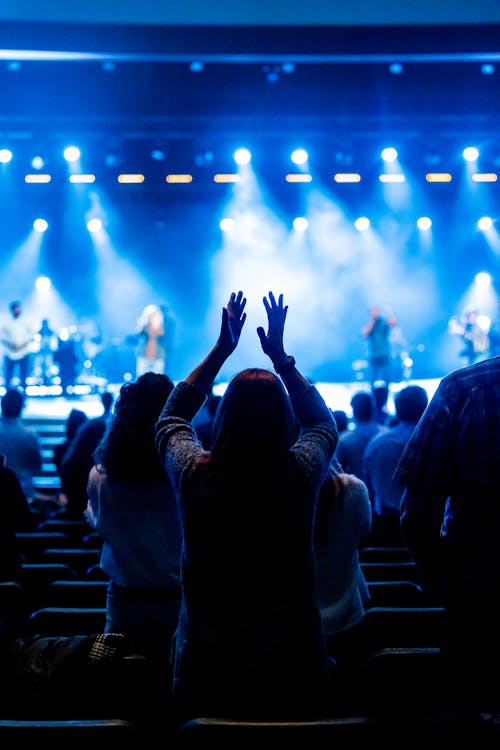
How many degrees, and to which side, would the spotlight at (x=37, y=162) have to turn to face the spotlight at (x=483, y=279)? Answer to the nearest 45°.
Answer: approximately 90° to its left

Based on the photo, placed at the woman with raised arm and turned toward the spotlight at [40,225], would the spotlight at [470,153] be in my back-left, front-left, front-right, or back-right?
front-right

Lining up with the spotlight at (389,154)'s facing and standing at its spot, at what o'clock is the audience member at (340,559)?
The audience member is roughly at 12 o'clock from the spotlight.

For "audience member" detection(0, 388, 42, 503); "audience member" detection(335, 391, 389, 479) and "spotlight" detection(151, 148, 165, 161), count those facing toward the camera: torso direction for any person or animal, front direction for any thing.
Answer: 1

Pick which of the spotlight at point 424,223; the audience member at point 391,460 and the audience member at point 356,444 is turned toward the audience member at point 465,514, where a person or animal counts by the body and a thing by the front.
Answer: the spotlight

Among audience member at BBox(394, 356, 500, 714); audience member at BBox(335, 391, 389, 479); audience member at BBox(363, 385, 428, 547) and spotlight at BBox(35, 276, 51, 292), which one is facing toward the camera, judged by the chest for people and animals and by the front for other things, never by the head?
the spotlight

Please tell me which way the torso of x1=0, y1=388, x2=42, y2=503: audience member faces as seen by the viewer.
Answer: away from the camera

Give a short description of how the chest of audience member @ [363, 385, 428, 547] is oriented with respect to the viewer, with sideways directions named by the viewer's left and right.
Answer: facing away from the viewer

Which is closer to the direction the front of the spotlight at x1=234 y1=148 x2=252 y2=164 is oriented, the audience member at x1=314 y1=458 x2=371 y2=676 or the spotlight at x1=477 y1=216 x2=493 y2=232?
the audience member

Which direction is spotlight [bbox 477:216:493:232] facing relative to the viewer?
toward the camera

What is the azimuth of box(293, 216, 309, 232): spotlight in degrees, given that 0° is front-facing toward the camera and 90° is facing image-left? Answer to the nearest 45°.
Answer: approximately 0°

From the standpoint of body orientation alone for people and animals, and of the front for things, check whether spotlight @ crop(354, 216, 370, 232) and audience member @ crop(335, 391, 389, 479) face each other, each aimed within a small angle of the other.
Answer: yes

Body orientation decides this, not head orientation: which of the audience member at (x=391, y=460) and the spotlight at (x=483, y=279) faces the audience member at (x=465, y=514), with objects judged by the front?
the spotlight

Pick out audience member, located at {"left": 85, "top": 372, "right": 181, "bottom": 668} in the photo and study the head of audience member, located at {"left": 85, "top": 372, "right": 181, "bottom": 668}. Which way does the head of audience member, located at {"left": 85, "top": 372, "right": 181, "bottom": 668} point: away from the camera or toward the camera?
away from the camera

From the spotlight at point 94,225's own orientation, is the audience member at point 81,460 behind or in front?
in front

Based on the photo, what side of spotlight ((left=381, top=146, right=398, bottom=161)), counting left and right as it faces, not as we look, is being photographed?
front

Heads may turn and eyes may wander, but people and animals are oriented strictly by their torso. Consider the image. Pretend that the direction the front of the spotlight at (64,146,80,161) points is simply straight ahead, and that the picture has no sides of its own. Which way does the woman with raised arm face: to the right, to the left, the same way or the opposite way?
the opposite way

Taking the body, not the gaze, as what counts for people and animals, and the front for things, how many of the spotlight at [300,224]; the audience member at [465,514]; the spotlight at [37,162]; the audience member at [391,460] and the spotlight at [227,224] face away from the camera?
2

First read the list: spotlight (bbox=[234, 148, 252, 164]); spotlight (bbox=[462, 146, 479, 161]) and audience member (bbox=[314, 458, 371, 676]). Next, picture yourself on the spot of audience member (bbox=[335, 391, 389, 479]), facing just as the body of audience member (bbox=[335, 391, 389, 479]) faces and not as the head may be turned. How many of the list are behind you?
1

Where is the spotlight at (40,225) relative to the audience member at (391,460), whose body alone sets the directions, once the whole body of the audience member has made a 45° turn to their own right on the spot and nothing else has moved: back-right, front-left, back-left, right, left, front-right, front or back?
left

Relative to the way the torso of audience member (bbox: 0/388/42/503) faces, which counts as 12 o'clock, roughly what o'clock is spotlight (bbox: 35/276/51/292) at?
The spotlight is roughly at 12 o'clock from the audience member.
